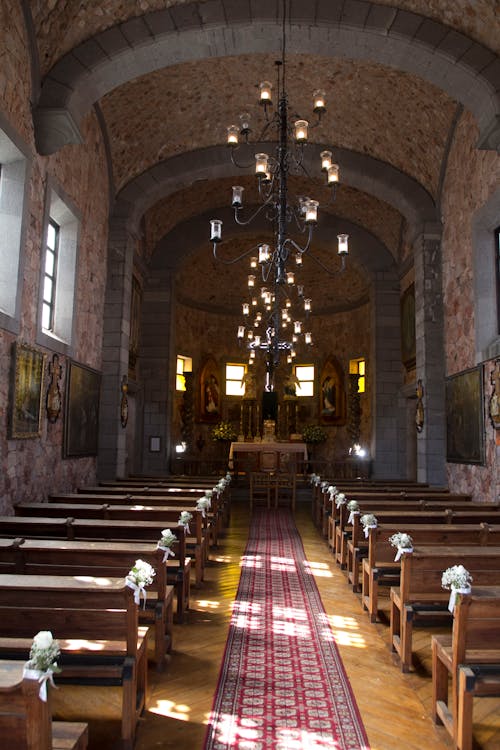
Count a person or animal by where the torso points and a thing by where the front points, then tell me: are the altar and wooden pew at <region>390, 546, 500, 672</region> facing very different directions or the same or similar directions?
very different directions

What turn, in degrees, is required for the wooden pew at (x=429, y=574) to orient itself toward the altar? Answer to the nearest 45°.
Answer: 0° — it already faces it

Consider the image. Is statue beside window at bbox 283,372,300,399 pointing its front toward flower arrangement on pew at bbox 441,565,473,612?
yes

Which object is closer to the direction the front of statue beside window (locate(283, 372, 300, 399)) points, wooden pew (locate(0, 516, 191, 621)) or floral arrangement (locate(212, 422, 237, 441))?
the wooden pew

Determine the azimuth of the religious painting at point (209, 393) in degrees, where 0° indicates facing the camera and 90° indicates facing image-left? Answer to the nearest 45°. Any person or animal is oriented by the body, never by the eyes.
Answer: approximately 0°

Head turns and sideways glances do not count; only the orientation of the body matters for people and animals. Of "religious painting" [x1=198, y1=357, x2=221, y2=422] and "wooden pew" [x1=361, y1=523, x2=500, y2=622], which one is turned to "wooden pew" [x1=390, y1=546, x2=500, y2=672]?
the religious painting

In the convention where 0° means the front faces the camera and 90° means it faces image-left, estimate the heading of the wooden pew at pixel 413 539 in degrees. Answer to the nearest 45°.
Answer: approximately 180°

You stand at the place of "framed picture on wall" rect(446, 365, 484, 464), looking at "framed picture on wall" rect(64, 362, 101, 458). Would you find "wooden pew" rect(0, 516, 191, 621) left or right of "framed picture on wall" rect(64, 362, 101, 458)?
left

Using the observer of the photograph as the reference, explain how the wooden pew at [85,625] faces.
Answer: facing away from the viewer

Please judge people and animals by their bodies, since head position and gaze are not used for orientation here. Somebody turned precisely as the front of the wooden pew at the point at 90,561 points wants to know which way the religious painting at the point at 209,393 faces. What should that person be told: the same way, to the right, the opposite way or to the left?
the opposite way

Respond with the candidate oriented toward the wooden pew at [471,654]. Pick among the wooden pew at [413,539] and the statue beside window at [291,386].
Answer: the statue beside window

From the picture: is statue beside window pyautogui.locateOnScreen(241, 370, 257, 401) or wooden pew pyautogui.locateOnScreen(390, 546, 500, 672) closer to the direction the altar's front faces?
the wooden pew

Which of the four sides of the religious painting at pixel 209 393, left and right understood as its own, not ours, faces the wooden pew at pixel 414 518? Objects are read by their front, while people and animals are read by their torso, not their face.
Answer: front

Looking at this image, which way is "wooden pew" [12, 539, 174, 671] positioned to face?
away from the camera

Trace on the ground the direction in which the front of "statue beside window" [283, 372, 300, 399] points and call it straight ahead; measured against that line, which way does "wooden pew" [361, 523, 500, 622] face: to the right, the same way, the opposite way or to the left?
the opposite way

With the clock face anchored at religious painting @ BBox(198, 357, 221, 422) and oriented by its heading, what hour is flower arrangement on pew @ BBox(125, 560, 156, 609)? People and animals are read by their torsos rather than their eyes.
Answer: The flower arrangement on pew is roughly at 12 o'clock from the religious painting.

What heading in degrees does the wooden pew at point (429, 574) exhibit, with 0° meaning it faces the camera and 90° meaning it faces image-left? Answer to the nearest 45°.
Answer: approximately 180°

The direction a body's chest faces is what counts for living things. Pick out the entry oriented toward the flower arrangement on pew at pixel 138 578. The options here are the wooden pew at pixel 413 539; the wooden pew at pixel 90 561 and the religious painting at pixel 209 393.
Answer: the religious painting

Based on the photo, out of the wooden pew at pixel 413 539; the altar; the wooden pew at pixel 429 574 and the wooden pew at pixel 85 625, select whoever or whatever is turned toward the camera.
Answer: the altar

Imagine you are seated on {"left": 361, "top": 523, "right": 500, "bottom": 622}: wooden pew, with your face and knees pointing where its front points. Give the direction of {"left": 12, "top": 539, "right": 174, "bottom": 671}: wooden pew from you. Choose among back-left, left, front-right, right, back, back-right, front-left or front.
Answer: back-left

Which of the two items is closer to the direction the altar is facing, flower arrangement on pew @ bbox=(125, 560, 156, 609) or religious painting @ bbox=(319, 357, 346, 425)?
the flower arrangement on pew
